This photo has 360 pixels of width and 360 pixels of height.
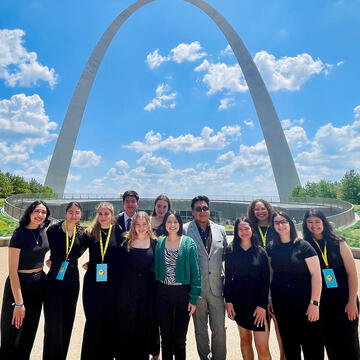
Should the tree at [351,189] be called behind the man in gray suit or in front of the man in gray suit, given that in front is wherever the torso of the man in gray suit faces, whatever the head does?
behind

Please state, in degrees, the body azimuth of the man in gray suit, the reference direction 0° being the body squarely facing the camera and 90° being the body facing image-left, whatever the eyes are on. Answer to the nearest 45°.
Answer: approximately 0°

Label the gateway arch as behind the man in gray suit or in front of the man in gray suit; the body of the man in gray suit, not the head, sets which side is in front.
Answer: behind
